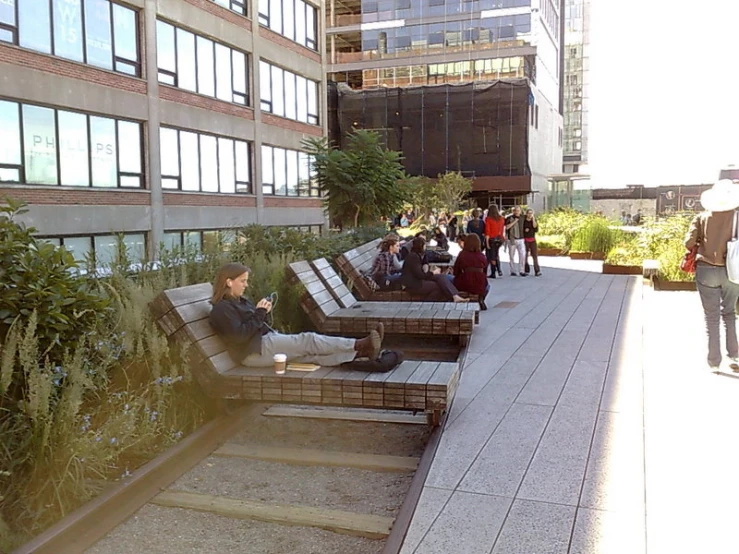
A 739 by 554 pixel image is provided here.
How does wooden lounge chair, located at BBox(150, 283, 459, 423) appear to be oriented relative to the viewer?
to the viewer's right

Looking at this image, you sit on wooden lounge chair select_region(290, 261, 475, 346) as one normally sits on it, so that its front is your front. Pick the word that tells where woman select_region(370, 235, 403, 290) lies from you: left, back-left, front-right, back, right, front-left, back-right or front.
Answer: left

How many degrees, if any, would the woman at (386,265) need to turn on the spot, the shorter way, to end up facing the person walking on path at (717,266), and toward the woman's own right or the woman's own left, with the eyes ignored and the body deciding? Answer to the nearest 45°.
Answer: approximately 45° to the woman's own right

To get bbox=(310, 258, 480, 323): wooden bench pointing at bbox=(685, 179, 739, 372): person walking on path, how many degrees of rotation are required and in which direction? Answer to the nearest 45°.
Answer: approximately 45° to its right

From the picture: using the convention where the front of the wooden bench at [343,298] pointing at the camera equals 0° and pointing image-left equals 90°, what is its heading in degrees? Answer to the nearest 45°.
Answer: approximately 270°

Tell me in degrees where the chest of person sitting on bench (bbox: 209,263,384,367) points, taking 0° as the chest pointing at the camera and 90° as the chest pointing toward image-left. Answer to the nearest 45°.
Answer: approximately 270°

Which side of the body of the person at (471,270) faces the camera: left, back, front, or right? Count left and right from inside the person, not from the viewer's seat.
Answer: back

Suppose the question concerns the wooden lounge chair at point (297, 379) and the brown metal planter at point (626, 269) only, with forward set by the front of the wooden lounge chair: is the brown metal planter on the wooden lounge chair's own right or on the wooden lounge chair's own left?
on the wooden lounge chair's own left

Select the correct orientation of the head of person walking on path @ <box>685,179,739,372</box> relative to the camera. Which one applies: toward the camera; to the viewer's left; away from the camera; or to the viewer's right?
away from the camera

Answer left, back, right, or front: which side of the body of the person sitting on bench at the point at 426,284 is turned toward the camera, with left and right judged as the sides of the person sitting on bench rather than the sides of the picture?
right

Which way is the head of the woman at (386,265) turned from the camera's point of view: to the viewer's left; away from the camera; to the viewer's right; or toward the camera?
to the viewer's right

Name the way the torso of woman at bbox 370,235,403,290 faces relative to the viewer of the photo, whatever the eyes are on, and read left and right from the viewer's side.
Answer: facing to the right of the viewer

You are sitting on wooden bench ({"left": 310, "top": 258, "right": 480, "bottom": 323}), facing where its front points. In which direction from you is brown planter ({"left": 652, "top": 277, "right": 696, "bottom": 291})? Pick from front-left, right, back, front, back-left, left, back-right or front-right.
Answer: front-left
